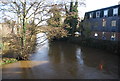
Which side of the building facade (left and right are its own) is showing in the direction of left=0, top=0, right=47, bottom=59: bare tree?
front

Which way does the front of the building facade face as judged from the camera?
facing the viewer and to the left of the viewer
